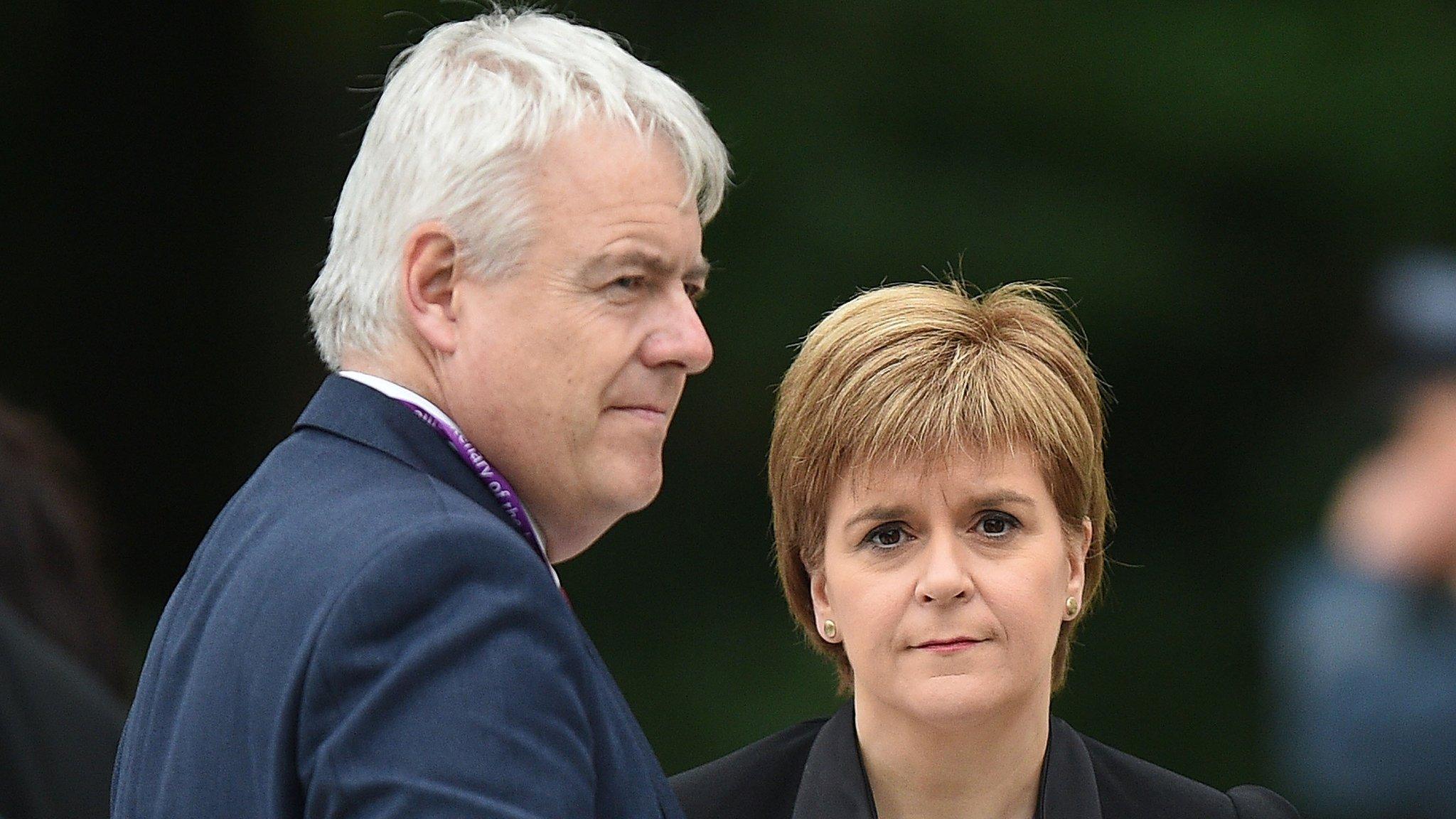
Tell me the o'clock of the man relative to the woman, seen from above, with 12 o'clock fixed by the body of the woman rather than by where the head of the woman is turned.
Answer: The man is roughly at 2 o'clock from the woman.

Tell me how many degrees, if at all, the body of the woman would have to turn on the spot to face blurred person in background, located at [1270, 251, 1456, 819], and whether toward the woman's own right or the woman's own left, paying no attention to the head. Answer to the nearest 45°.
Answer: approximately 135° to the woman's own left

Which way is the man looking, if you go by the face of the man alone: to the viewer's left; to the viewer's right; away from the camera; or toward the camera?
to the viewer's right

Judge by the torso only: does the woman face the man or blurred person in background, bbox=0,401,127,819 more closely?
the man

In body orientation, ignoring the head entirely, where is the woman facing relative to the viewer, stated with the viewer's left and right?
facing the viewer

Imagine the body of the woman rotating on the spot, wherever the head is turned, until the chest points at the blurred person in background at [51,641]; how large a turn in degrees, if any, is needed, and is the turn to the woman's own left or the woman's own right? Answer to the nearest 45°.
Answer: approximately 90° to the woman's own right

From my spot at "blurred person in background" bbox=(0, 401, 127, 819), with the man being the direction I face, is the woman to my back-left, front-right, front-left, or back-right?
front-left
